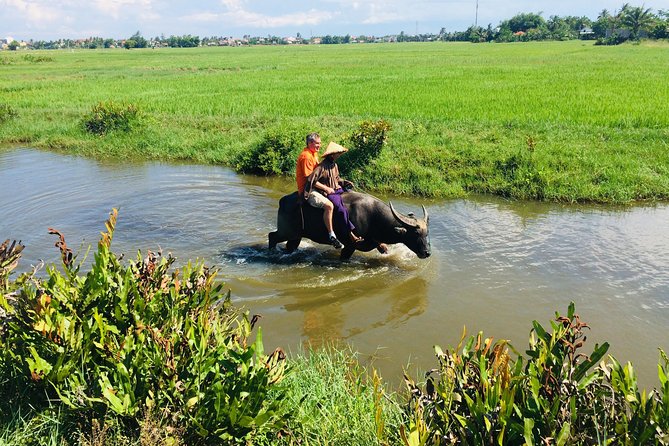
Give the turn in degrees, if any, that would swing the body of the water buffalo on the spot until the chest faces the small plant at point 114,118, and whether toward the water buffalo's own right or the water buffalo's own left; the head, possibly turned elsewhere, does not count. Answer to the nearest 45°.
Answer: approximately 135° to the water buffalo's own left

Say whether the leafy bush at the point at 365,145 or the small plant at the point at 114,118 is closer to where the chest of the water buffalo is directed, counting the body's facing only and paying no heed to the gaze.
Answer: the leafy bush

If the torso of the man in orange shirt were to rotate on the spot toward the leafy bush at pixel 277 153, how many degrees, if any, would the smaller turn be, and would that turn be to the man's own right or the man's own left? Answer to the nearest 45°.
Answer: approximately 90° to the man's own left

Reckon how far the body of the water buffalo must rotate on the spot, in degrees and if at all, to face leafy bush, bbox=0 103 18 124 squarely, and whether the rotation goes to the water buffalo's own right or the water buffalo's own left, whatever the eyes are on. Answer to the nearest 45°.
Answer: approximately 135° to the water buffalo's own left

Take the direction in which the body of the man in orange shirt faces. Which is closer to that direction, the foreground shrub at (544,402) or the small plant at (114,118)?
the foreground shrub

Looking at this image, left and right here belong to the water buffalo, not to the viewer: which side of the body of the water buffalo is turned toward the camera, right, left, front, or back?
right

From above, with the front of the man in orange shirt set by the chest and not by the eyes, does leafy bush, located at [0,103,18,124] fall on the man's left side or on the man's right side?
on the man's left side

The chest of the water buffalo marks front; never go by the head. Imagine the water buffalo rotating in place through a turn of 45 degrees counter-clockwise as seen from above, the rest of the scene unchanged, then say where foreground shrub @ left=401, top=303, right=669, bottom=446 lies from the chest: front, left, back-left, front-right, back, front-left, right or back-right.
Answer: back-right

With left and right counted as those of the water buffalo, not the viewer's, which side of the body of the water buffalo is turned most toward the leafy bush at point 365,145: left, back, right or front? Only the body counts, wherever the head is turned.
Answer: left

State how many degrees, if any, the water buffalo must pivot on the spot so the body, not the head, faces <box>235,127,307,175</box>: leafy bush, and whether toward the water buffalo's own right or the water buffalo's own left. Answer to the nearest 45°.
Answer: approximately 90° to the water buffalo's own left

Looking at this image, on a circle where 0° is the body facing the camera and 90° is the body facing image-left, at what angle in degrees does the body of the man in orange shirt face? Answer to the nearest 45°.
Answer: approximately 270°

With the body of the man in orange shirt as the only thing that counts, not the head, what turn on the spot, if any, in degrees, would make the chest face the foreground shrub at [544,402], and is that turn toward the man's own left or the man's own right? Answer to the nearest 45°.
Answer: approximately 90° to the man's own right

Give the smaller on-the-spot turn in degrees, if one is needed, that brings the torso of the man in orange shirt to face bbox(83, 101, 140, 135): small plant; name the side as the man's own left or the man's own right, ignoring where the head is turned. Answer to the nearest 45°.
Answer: approximately 135° to the man's own left
